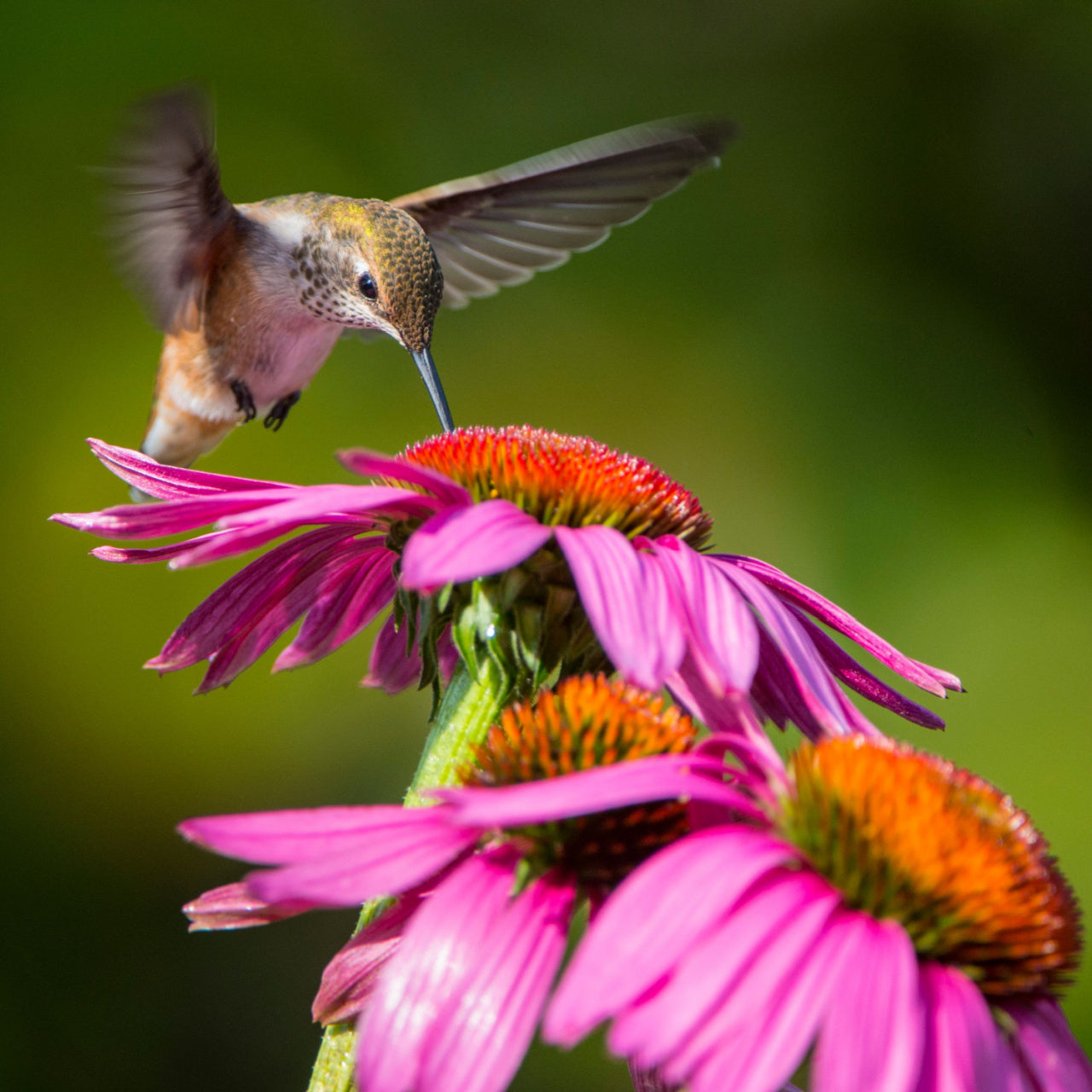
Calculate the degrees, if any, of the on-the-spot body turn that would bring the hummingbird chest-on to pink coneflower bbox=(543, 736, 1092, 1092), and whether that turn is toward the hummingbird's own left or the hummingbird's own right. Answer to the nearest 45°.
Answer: approximately 45° to the hummingbird's own right

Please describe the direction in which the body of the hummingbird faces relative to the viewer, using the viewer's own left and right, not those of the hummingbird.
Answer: facing the viewer and to the right of the viewer
